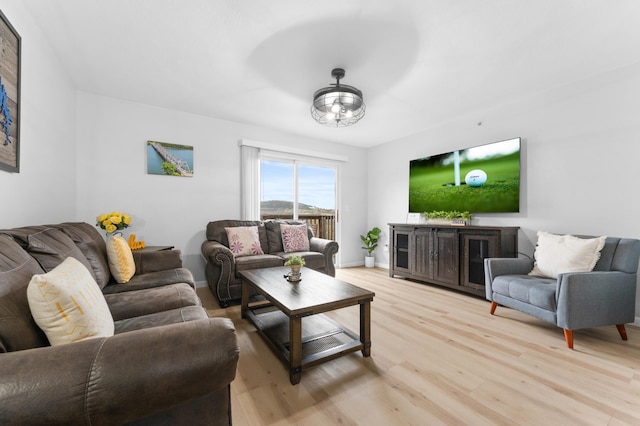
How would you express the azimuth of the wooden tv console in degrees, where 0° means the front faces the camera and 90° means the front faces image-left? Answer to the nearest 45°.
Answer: approximately 45°

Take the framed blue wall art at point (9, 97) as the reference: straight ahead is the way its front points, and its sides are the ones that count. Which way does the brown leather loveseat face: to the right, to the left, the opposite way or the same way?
to the right

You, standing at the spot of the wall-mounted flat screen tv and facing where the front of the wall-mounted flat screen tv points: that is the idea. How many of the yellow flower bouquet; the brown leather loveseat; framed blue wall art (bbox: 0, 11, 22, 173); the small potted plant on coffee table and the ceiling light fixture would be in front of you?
5

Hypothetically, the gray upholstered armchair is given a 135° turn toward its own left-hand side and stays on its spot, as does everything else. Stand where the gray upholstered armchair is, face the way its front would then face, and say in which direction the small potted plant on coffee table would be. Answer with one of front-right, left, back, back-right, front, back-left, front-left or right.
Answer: back-right

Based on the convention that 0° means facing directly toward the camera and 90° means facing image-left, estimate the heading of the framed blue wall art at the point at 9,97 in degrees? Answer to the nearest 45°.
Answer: approximately 270°

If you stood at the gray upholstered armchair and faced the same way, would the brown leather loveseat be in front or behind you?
in front

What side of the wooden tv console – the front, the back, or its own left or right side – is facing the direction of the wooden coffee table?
front

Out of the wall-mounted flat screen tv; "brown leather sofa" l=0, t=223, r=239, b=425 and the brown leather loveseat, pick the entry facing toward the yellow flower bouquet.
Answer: the wall-mounted flat screen tv

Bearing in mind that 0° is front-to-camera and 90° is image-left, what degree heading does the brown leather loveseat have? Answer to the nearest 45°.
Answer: approximately 315°

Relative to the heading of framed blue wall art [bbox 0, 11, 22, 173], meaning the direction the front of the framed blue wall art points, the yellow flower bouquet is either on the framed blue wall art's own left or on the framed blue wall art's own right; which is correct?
on the framed blue wall art's own left

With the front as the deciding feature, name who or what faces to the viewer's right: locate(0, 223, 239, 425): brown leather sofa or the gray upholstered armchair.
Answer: the brown leather sofa

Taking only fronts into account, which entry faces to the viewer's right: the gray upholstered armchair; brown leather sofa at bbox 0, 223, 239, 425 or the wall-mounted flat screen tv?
the brown leather sofa

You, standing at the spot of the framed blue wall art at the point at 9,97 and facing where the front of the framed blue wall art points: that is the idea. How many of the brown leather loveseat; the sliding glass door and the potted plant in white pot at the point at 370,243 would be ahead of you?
3

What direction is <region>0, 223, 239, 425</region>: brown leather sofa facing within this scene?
to the viewer's right
